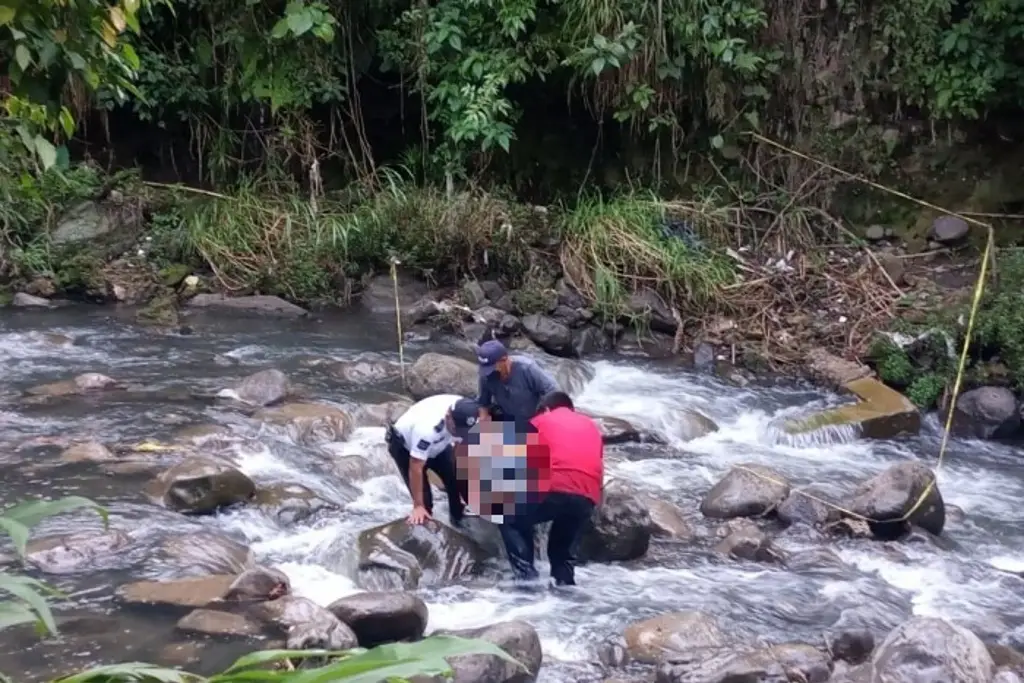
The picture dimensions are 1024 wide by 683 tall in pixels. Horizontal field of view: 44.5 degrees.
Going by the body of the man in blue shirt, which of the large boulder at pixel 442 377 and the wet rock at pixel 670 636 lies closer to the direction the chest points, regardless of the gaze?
the wet rock

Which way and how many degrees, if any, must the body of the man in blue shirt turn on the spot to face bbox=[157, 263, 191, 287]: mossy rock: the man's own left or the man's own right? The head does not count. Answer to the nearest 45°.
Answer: approximately 90° to the man's own right

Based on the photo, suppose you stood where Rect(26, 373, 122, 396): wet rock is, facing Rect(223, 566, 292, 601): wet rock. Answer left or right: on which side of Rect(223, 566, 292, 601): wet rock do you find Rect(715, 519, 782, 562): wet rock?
left

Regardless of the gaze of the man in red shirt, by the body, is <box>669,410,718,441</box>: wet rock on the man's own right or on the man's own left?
on the man's own right

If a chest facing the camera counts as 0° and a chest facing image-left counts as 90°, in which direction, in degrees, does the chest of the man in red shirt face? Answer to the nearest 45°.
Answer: approximately 135°

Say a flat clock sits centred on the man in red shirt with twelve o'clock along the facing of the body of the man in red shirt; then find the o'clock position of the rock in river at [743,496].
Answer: The rock in river is roughly at 3 o'clock from the man in red shirt.

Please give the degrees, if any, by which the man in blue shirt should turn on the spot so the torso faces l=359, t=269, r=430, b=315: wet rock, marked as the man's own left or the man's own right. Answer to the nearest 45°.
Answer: approximately 135° to the man's own right

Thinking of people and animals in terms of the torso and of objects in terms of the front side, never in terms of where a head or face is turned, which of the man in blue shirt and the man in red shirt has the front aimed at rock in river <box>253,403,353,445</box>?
the man in red shirt

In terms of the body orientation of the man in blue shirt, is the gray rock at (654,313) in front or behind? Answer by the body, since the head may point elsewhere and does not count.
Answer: behind

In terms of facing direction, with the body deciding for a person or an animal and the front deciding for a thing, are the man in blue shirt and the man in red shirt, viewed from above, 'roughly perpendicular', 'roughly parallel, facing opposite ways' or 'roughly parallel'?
roughly perpendicular

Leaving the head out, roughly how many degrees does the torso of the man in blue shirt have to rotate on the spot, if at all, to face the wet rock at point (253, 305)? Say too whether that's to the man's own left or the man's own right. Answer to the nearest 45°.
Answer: approximately 90° to the man's own right

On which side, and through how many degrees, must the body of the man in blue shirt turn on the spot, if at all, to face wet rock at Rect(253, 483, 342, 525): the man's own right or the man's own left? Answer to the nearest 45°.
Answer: approximately 45° to the man's own right

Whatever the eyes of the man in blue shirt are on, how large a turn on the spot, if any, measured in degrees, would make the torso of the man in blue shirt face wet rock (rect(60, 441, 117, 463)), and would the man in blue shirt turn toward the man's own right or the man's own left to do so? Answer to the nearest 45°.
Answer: approximately 45° to the man's own right

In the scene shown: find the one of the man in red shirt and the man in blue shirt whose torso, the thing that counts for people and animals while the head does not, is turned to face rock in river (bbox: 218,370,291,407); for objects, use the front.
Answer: the man in red shirt
